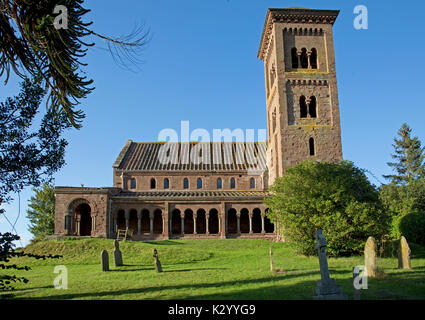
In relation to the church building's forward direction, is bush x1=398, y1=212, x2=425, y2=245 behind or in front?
behind

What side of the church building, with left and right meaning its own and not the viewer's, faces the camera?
left
